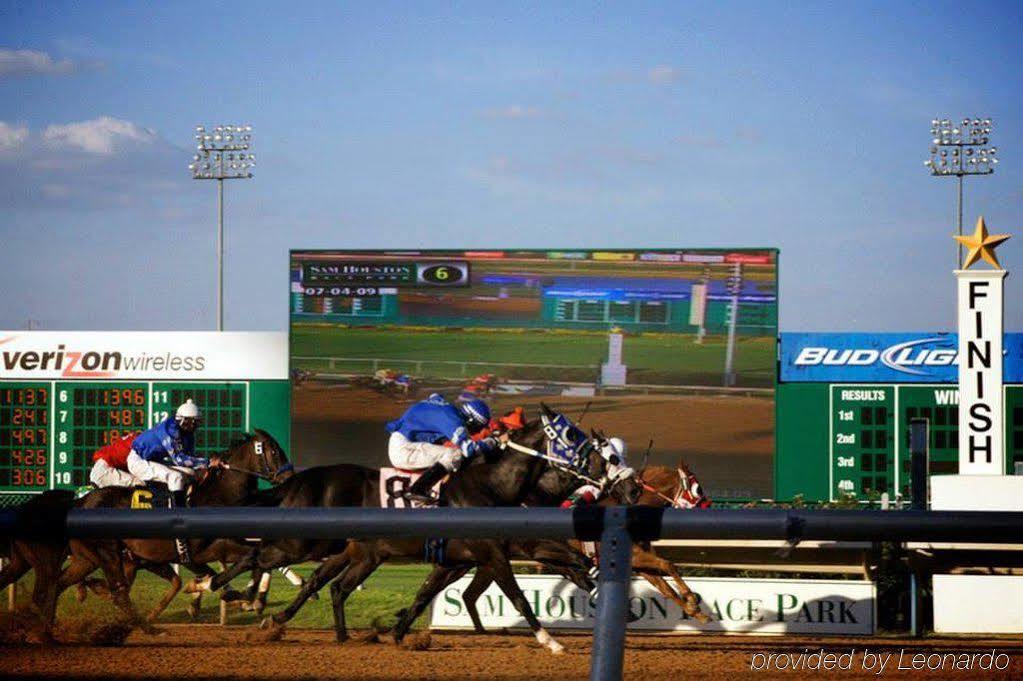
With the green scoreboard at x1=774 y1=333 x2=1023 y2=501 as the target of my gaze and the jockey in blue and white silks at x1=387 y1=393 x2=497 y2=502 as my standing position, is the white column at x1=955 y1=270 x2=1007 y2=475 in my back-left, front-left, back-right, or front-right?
front-right

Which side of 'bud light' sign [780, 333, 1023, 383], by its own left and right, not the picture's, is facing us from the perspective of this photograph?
front

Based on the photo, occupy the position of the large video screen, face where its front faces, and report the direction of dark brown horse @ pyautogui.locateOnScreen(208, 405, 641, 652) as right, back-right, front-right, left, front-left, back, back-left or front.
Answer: front

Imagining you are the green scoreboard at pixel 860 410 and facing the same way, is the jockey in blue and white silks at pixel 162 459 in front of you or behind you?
in front

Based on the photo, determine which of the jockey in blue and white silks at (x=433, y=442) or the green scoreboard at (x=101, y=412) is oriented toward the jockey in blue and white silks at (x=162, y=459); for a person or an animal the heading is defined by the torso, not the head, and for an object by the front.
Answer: the green scoreboard

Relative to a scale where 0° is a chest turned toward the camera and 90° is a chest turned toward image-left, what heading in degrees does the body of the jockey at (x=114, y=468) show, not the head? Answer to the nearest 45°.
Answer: approximately 270°

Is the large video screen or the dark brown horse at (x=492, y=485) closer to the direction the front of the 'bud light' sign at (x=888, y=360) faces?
the dark brown horse

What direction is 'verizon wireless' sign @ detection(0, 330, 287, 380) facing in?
toward the camera

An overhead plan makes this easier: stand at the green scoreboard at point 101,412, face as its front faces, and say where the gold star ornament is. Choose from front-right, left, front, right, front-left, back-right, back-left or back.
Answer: front-left

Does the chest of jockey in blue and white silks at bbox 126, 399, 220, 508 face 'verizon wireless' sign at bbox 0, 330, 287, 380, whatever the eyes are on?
no

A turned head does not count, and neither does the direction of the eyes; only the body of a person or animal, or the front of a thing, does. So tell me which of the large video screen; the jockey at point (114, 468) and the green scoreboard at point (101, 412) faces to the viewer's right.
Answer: the jockey

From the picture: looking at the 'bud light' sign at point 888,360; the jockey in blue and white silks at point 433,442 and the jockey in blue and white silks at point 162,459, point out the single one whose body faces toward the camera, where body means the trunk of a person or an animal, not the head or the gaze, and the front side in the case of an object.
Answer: the 'bud light' sign

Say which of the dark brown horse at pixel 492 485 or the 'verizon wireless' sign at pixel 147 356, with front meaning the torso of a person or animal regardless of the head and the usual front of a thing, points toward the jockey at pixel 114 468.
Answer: the 'verizon wireless' sign

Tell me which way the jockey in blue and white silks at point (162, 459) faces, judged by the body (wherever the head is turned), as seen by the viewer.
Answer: to the viewer's right

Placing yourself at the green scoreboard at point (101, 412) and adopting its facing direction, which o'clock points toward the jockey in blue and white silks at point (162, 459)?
The jockey in blue and white silks is roughly at 12 o'clock from the green scoreboard.

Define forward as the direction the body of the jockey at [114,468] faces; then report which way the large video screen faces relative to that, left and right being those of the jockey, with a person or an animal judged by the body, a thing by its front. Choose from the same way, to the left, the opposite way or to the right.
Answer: to the right

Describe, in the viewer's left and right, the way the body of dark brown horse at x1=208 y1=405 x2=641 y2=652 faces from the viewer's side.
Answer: facing to the right of the viewer
